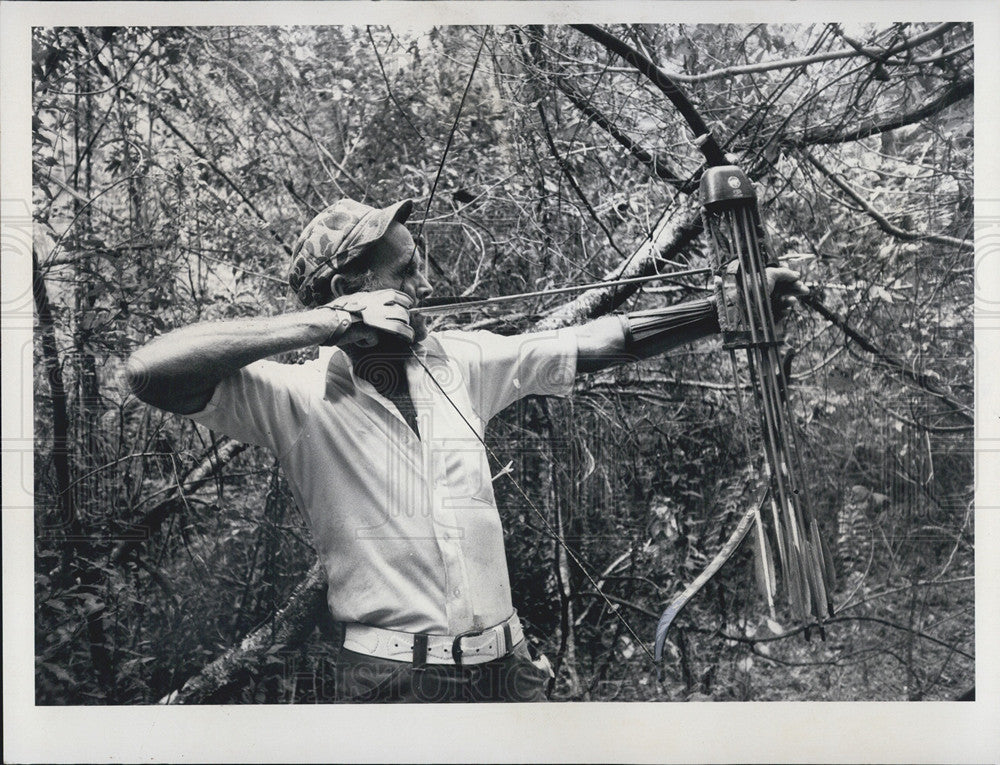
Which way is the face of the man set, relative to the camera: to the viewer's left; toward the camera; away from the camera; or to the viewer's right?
to the viewer's right

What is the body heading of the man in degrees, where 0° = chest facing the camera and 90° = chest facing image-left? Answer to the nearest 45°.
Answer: approximately 315°
